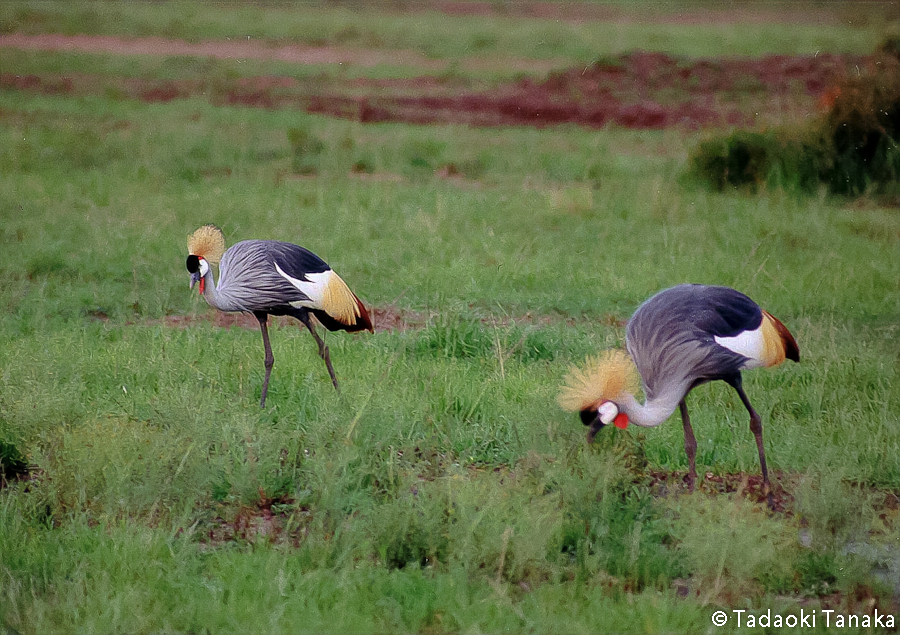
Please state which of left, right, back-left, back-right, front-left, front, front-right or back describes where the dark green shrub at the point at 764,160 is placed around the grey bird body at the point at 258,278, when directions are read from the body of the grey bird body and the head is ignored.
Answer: back-right

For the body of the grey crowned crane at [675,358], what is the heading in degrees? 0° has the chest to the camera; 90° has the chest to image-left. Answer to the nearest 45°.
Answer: approximately 90°

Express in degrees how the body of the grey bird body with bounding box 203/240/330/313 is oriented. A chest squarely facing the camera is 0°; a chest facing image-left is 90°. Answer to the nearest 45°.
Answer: approximately 90°

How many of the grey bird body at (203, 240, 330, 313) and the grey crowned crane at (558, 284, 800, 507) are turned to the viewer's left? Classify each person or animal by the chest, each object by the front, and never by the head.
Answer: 2

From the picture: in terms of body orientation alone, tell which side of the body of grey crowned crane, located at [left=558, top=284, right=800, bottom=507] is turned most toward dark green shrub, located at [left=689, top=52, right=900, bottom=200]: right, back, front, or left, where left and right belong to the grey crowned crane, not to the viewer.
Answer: right

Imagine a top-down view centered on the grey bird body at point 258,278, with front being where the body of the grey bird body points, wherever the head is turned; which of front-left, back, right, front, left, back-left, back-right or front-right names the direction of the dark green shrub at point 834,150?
back-right

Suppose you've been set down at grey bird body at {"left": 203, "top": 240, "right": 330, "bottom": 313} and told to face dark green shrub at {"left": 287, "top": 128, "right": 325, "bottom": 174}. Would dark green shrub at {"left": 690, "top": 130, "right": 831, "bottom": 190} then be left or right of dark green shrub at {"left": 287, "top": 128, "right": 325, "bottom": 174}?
right

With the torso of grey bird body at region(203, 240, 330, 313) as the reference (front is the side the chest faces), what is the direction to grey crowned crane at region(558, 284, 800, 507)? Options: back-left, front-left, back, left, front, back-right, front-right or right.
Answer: back-left

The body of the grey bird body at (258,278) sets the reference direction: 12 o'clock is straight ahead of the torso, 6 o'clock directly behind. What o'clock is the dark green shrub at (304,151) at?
The dark green shrub is roughly at 3 o'clock from the grey bird body.
